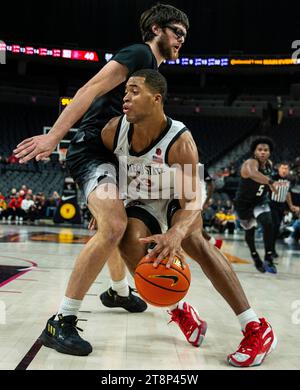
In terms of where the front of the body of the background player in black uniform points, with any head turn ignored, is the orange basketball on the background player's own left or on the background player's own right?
on the background player's own right

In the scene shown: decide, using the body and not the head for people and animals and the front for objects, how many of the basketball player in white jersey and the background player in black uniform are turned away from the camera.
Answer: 0

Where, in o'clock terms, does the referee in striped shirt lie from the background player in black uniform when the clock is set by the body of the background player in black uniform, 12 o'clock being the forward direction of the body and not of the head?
The referee in striped shirt is roughly at 8 o'clock from the background player in black uniform.

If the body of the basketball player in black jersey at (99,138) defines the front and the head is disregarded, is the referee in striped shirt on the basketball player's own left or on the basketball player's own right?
on the basketball player's own left

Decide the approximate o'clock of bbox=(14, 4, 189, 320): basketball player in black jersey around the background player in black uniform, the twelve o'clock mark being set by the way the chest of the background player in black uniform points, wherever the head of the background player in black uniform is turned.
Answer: The basketball player in black jersey is roughly at 2 o'clock from the background player in black uniform.

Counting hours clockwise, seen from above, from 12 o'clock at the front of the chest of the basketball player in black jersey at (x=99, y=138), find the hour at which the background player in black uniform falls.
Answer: The background player in black uniform is roughly at 10 o'clock from the basketball player in black jersey.

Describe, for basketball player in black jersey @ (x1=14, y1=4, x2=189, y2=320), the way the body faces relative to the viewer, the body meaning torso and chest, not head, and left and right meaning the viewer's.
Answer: facing to the right of the viewer
